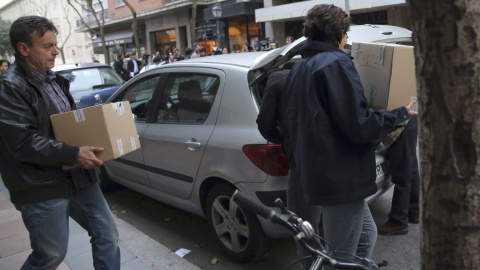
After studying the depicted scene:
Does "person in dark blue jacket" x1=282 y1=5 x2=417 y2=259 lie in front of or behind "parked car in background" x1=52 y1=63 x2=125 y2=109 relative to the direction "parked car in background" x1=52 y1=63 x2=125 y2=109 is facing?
behind

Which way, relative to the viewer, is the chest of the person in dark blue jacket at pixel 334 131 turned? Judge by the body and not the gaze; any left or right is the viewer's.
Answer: facing away from the viewer and to the right of the viewer

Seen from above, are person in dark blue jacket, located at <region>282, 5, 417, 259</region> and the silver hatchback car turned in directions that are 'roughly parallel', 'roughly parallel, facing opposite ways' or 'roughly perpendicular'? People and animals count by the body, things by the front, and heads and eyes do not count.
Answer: roughly perpendicular

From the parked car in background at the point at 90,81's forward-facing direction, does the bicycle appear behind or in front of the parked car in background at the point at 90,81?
behind

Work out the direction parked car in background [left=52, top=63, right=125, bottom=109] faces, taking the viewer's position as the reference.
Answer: facing away from the viewer and to the left of the viewer

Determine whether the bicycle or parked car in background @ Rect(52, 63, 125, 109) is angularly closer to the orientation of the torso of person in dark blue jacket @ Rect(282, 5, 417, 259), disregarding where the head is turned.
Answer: the parked car in background

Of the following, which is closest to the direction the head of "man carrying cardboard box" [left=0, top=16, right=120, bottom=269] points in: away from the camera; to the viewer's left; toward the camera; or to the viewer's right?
to the viewer's right

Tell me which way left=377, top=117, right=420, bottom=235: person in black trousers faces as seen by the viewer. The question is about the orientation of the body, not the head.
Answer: to the viewer's left

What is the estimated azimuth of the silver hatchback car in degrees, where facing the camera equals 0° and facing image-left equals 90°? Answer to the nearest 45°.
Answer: approximately 135°

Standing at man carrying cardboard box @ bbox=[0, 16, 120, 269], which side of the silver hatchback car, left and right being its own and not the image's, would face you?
left

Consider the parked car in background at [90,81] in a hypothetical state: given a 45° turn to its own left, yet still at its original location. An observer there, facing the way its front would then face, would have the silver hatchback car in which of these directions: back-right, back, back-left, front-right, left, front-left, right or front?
left
